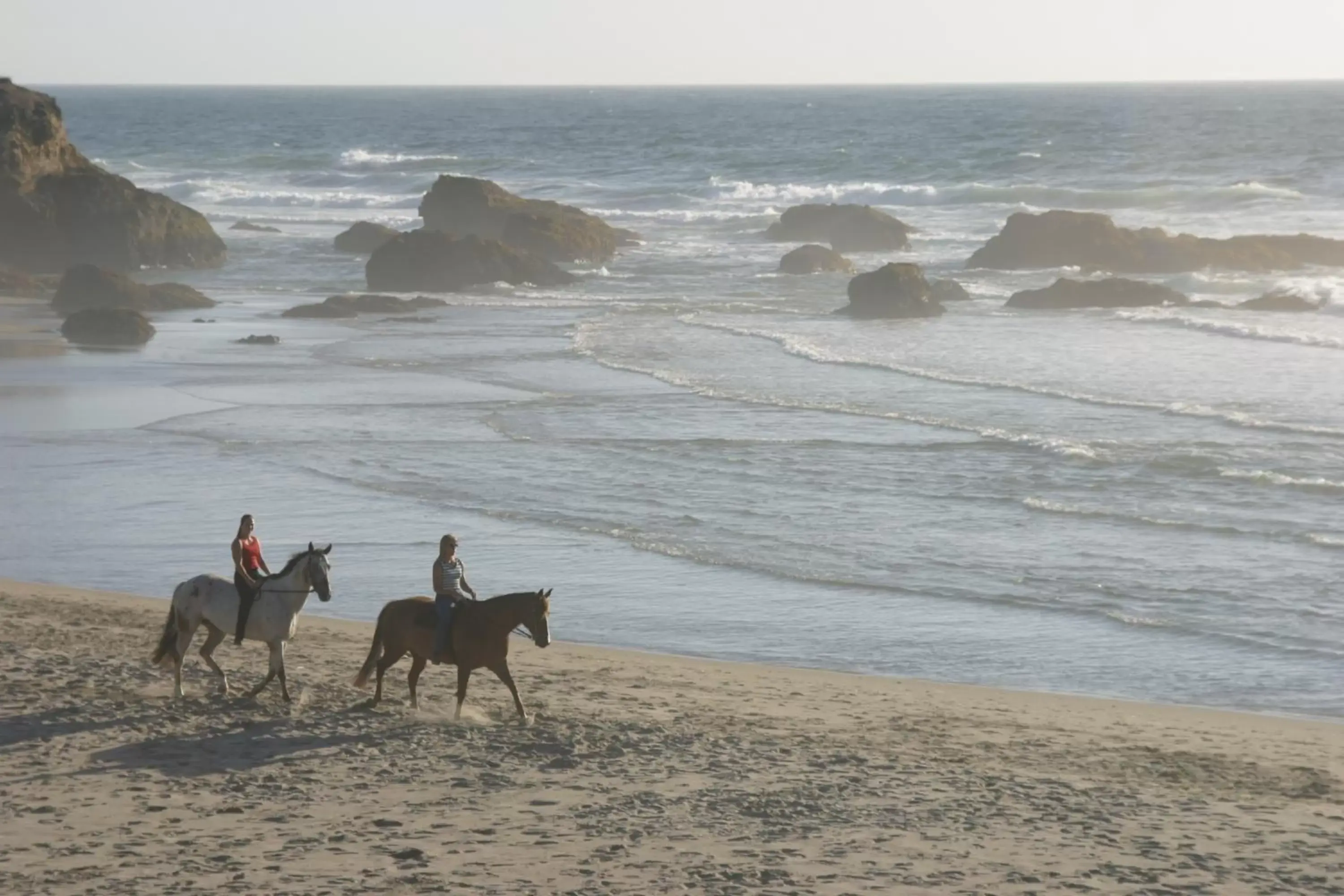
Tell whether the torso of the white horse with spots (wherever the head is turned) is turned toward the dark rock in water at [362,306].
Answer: no

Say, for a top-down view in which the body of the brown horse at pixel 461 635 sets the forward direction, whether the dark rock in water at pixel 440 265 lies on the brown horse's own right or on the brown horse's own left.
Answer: on the brown horse's own left

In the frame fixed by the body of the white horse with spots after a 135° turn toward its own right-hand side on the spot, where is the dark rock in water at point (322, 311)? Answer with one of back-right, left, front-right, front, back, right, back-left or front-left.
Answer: back-right

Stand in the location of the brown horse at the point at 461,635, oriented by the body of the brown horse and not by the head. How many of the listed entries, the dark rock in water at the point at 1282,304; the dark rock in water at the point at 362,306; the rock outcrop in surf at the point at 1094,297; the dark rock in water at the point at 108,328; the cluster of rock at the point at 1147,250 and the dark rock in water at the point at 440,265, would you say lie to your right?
0

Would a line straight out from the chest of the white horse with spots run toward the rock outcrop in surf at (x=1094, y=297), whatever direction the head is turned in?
no

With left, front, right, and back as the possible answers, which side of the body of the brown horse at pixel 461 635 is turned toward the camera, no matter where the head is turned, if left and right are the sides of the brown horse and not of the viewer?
right

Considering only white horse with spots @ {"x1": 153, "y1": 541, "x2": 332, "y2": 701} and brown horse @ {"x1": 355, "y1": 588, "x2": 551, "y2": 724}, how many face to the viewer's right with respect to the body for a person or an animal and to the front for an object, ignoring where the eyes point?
2

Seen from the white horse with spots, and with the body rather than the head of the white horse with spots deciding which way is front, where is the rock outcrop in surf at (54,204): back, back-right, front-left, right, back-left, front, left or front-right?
left

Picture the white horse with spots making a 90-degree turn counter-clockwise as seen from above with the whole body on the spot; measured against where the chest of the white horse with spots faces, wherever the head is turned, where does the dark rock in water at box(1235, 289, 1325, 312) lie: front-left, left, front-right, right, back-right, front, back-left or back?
front-right

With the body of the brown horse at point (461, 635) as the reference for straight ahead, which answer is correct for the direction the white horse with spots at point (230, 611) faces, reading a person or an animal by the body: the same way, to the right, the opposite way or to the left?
the same way

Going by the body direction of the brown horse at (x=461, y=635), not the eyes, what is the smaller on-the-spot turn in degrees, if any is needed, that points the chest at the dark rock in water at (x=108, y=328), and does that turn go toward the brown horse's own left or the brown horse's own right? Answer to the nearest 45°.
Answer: approximately 90° to the brown horse's own left

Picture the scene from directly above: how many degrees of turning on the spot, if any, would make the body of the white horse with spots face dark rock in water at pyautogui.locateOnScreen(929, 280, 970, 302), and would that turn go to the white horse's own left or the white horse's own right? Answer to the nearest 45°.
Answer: approximately 45° to the white horse's own left

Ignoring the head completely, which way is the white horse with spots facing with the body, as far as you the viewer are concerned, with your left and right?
facing to the right of the viewer

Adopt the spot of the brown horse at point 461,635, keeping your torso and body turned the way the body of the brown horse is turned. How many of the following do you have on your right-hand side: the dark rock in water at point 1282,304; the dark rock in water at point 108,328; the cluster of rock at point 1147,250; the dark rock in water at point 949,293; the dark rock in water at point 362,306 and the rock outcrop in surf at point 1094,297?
0

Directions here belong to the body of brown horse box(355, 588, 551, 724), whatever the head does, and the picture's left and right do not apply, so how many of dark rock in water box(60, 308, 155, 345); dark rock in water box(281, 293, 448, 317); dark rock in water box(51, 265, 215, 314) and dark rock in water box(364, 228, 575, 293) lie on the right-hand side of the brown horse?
0

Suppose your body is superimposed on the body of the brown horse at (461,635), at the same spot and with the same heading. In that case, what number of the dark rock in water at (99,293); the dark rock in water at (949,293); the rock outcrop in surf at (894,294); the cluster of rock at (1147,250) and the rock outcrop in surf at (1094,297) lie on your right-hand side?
0

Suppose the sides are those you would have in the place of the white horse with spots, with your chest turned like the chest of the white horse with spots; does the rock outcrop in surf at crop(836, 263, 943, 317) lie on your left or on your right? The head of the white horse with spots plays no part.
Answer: on your left

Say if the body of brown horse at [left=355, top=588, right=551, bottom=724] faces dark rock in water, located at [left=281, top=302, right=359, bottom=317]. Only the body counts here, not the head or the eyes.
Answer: no

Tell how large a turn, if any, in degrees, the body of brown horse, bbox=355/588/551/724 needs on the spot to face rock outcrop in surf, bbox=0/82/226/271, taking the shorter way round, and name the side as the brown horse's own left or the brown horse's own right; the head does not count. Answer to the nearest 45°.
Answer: approximately 90° to the brown horse's own left
